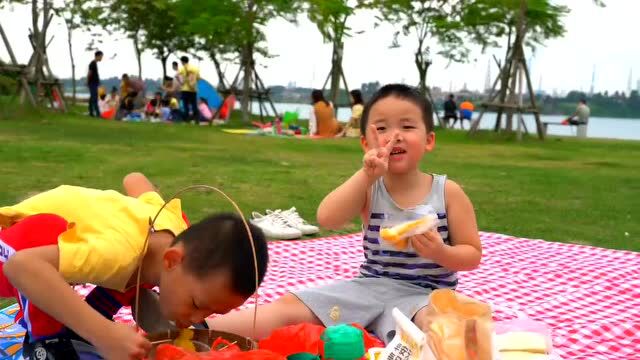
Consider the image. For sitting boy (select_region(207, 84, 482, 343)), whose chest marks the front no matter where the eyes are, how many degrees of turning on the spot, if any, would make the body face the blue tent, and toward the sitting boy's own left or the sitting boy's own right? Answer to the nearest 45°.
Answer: approximately 180°

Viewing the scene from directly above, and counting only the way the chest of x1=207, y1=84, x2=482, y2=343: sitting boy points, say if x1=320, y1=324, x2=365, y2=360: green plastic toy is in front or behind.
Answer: in front

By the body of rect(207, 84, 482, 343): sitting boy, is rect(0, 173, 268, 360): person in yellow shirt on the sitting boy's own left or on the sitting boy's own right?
on the sitting boy's own right

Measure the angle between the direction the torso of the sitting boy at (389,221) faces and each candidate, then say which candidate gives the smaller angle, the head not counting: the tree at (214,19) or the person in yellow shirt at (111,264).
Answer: the person in yellow shirt

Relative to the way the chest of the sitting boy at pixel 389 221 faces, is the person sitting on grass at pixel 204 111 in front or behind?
behind

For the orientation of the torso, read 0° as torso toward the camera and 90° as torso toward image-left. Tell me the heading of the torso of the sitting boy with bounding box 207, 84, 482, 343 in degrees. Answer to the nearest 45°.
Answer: approximately 0°

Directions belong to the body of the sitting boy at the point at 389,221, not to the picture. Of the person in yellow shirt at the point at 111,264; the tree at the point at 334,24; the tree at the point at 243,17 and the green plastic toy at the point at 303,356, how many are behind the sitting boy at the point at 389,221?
2

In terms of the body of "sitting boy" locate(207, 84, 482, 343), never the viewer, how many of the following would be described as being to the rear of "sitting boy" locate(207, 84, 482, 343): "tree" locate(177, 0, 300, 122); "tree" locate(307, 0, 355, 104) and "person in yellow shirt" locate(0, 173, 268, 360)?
2

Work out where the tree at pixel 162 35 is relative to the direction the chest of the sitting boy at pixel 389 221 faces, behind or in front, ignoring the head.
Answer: behind

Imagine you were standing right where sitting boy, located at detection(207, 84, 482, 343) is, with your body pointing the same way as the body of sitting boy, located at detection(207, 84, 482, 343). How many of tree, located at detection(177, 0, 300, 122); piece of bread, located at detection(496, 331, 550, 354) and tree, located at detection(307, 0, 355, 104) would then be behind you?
2

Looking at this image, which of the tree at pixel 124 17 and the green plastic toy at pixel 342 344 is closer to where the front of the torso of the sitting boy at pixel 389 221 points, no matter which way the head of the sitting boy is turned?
the green plastic toy

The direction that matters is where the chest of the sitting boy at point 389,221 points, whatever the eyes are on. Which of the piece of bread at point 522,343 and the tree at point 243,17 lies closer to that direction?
the piece of bread

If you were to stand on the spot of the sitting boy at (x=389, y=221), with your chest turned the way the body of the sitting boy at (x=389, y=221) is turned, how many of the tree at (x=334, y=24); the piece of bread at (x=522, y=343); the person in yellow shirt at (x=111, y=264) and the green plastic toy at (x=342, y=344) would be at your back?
1
